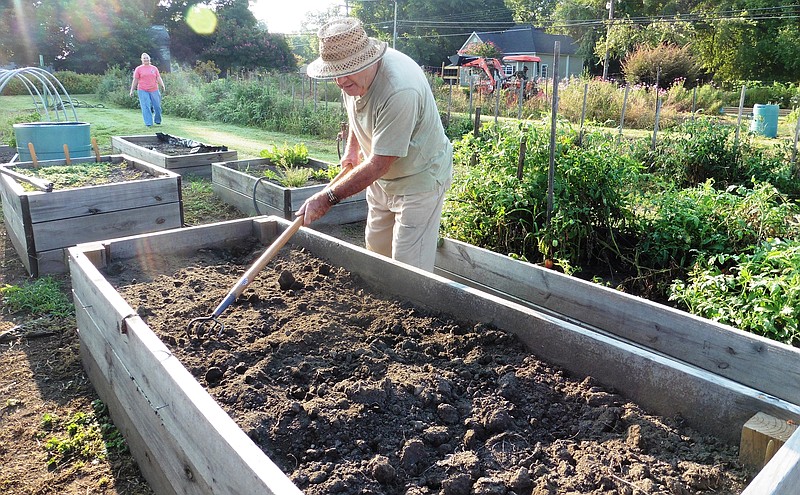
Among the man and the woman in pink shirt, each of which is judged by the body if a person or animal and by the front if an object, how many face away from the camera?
0

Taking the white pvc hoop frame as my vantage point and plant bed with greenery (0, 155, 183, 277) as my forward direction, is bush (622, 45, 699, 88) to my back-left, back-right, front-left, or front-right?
back-left

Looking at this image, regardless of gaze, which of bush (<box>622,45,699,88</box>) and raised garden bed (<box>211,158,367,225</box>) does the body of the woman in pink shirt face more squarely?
the raised garden bed

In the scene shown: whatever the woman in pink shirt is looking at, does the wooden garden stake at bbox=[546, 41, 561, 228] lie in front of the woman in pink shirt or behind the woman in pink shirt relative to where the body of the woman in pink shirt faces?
in front

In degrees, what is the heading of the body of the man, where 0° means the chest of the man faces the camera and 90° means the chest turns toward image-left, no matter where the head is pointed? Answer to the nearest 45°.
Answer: approximately 45°

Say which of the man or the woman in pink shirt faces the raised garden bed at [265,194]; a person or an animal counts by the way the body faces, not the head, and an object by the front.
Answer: the woman in pink shirt

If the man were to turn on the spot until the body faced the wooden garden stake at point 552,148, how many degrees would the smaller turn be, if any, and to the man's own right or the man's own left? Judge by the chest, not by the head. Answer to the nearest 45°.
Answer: approximately 180°

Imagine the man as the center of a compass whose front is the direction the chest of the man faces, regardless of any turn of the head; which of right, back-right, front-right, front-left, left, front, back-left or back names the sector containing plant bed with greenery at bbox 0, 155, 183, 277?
right

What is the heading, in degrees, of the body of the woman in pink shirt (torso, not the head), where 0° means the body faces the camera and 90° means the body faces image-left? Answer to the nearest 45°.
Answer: approximately 0°

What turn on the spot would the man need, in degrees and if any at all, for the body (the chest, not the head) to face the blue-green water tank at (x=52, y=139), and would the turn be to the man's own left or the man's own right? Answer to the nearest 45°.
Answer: approximately 90° to the man's own right
